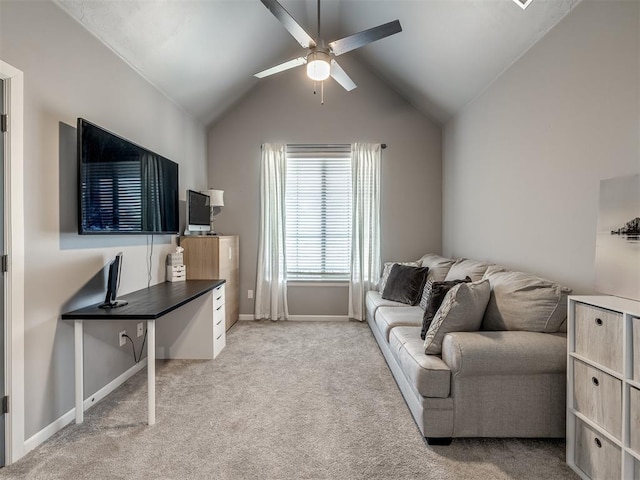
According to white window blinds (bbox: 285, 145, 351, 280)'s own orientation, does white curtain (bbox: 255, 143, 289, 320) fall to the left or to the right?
on its right

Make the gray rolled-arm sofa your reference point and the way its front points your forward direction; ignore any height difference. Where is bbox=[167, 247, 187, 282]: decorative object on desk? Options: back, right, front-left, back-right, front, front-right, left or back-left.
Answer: front

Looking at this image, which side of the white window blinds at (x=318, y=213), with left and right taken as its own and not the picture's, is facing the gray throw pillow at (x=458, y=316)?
front

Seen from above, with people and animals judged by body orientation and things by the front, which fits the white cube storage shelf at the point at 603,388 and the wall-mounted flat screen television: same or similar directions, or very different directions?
very different directions

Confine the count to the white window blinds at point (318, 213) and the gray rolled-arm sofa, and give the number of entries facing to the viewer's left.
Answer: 1

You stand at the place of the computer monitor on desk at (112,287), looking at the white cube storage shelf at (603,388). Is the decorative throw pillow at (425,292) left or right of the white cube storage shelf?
left

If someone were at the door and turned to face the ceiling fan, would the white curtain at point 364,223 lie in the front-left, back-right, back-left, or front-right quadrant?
front-left

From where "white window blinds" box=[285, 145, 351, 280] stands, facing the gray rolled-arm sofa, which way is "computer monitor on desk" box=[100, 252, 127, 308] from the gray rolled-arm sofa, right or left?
right

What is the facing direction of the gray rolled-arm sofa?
to the viewer's left

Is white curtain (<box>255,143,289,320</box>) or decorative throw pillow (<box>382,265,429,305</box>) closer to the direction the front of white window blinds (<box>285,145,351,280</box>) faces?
the decorative throw pillow

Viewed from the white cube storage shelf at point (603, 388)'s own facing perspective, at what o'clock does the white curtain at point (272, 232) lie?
The white curtain is roughly at 2 o'clock from the white cube storage shelf.

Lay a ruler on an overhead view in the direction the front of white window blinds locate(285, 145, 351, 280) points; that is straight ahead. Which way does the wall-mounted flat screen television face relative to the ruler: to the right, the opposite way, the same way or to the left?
to the left

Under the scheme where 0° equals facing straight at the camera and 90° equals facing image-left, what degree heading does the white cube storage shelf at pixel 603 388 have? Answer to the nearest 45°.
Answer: approximately 45°

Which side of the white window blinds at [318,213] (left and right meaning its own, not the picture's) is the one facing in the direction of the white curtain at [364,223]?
left

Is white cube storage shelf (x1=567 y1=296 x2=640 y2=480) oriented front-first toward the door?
yes

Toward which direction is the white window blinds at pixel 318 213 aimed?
toward the camera

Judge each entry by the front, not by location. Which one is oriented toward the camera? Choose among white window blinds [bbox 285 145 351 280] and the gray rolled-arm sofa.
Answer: the white window blinds

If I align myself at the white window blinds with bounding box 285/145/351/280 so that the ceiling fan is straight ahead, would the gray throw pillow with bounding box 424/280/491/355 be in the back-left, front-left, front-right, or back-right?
front-left

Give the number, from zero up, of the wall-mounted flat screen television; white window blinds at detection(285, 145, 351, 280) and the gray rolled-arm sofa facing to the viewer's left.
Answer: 1
